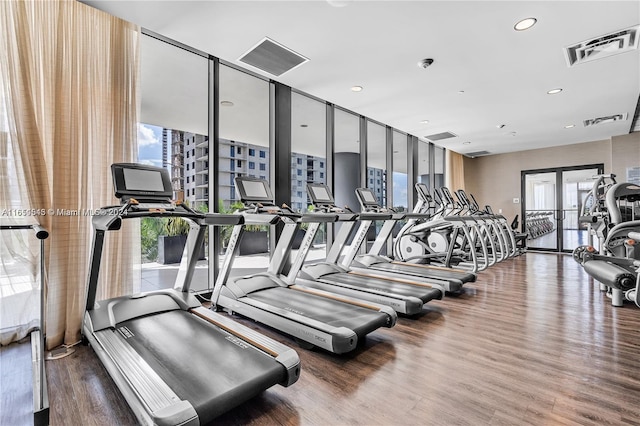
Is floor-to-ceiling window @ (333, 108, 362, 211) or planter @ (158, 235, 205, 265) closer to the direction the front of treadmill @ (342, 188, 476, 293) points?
the floor-to-ceiling window

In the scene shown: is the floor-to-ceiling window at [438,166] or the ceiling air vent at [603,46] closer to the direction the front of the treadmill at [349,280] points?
the floor-to-ceiling window

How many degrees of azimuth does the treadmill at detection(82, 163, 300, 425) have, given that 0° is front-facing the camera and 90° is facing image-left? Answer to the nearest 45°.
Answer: approximately 135°

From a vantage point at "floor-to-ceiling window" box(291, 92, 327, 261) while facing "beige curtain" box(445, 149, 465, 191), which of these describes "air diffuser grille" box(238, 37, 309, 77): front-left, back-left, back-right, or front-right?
back-right

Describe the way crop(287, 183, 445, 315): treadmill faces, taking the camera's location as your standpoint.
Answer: facing away from the viewer and to the left of the viewer

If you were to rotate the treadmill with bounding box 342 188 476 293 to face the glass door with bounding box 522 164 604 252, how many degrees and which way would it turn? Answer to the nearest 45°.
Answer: approximately 90° to its right

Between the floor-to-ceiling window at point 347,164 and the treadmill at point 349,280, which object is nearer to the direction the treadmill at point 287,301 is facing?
the floor-to-ceiling window

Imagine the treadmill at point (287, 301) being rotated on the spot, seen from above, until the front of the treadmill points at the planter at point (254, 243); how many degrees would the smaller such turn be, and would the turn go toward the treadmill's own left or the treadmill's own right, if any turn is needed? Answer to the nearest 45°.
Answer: approximately 45° to the treadmill's own right

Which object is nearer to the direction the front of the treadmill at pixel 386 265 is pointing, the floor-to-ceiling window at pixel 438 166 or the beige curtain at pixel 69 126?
the floor-to-ceiling window

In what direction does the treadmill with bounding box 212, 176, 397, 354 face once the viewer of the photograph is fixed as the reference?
facing away from the viewer and to the left of the viewer

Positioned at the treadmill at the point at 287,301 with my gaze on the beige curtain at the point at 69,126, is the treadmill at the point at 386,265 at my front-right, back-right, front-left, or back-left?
back-right

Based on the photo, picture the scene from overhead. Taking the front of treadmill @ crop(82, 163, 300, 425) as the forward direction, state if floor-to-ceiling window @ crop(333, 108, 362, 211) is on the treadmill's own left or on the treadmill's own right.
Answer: on the treadmill's own right

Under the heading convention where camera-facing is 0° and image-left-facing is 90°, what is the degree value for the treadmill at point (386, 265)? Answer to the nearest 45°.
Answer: approximately 135°
